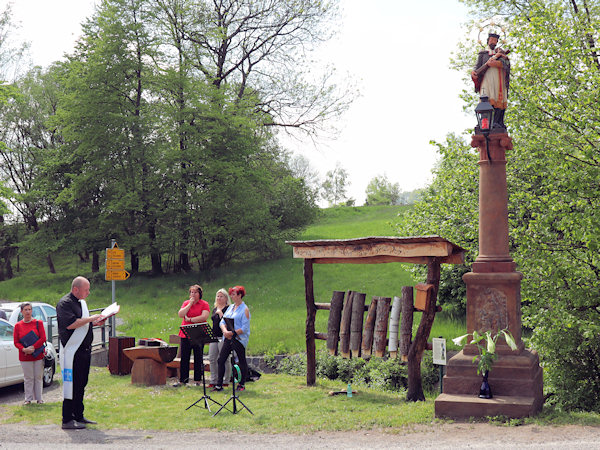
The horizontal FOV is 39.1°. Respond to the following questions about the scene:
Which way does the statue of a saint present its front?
toward the camera

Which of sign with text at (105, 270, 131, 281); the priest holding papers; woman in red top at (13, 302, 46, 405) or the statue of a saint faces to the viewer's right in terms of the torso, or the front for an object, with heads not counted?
the priest holding papers

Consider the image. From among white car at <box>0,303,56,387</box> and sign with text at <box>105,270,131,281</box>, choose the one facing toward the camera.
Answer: the sign with text

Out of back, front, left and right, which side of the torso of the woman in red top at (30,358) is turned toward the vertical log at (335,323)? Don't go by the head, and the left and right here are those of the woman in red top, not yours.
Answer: left

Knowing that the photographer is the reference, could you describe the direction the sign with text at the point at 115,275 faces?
facing the viewer

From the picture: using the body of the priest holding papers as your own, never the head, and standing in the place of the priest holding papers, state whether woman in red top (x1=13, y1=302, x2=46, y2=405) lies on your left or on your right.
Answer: on your left

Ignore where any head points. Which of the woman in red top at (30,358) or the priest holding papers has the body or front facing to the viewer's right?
the priest holding papers

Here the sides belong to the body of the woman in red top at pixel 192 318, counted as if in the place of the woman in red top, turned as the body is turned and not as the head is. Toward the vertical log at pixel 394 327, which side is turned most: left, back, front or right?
left

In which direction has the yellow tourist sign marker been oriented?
toward the camera

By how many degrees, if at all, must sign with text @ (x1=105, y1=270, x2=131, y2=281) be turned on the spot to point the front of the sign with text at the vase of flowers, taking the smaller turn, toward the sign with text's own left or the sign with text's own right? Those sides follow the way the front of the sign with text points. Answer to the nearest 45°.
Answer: approximately 45° to the sign with text's own left

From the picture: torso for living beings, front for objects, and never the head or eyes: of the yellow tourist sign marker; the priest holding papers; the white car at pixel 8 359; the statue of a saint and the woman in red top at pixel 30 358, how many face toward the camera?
3

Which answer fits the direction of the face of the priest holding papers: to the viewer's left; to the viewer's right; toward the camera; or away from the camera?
to the viewer's right
